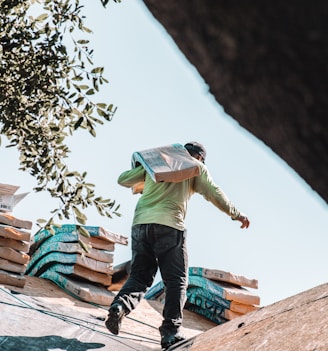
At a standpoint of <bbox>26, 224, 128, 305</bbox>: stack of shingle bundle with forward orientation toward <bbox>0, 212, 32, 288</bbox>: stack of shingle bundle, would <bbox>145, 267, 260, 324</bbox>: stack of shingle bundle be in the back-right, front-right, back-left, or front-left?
back-left

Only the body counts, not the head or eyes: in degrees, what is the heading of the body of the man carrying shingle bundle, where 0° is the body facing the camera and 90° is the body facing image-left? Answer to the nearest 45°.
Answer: approximately 225°

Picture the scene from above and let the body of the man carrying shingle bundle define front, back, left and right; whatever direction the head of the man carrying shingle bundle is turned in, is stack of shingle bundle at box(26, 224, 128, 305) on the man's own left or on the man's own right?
on the man's own left

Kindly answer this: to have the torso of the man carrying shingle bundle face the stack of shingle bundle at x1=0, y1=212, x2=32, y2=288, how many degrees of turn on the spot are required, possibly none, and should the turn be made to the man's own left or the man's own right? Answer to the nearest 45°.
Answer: approximately 90° to the man's own left

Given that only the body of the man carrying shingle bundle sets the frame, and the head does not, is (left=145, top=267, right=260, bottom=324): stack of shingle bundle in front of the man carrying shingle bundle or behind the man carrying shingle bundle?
in front
